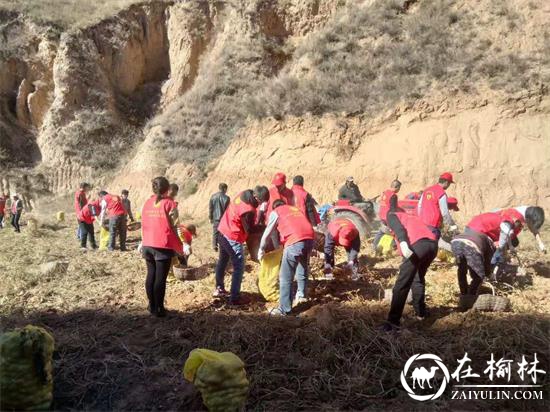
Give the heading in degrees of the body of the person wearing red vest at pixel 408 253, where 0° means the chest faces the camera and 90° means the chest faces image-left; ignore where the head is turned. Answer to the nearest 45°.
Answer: approximately 90°

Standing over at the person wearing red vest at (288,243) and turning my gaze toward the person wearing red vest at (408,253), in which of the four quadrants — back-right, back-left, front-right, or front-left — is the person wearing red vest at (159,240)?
back-right

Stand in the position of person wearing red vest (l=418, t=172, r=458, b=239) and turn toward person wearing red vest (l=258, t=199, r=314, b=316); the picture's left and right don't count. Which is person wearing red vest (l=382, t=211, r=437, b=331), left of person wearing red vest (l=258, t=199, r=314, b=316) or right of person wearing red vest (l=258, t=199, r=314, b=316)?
left
